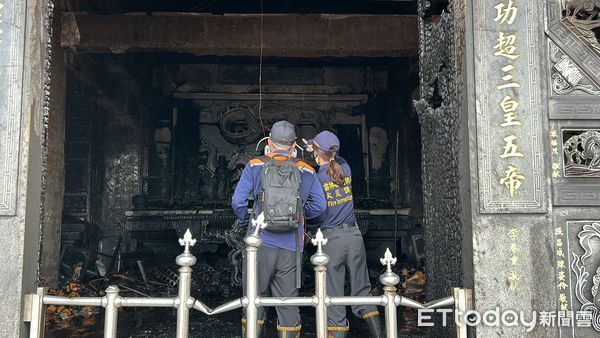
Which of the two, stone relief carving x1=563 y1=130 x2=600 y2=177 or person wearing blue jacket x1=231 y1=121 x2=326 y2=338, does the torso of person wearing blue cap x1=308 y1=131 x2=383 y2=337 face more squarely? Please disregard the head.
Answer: the person wearing blue jacket

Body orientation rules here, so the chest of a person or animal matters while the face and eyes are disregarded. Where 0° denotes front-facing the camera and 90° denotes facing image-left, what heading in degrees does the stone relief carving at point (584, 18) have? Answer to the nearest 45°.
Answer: approximately 0°

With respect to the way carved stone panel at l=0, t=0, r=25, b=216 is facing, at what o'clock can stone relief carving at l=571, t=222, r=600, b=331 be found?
The stone relief carving is roughly at 10 o'clock from the carved stone panel.

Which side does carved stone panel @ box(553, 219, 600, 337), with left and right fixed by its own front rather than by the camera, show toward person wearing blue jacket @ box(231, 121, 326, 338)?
right

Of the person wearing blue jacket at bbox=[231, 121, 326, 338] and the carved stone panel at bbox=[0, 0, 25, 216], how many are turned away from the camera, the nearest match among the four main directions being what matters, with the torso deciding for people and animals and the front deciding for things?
1
